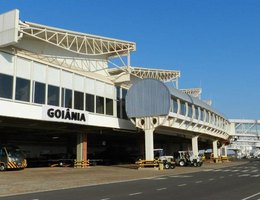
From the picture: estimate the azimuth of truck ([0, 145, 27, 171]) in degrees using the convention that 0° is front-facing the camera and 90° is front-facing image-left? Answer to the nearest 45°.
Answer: approximately 315°

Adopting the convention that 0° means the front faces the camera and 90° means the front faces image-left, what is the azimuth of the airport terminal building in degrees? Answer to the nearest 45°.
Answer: approximately 315°
